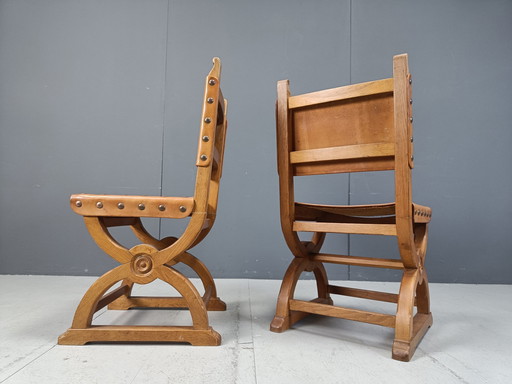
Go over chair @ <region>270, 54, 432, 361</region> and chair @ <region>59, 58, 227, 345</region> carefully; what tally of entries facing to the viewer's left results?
1

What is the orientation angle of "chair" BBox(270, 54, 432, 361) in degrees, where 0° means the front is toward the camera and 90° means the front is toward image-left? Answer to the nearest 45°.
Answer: approximately 225°

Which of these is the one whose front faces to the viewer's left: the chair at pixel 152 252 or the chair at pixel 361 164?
the chair at pixel 152 252

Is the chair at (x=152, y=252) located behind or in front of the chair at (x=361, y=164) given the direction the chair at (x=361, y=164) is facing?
behind

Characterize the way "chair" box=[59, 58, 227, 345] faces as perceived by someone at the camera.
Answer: facing to the left of the viewer

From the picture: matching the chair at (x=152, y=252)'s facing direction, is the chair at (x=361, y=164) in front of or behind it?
behind

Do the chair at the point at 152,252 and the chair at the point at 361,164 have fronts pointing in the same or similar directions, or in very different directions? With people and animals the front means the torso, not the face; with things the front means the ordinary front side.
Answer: very different directions
